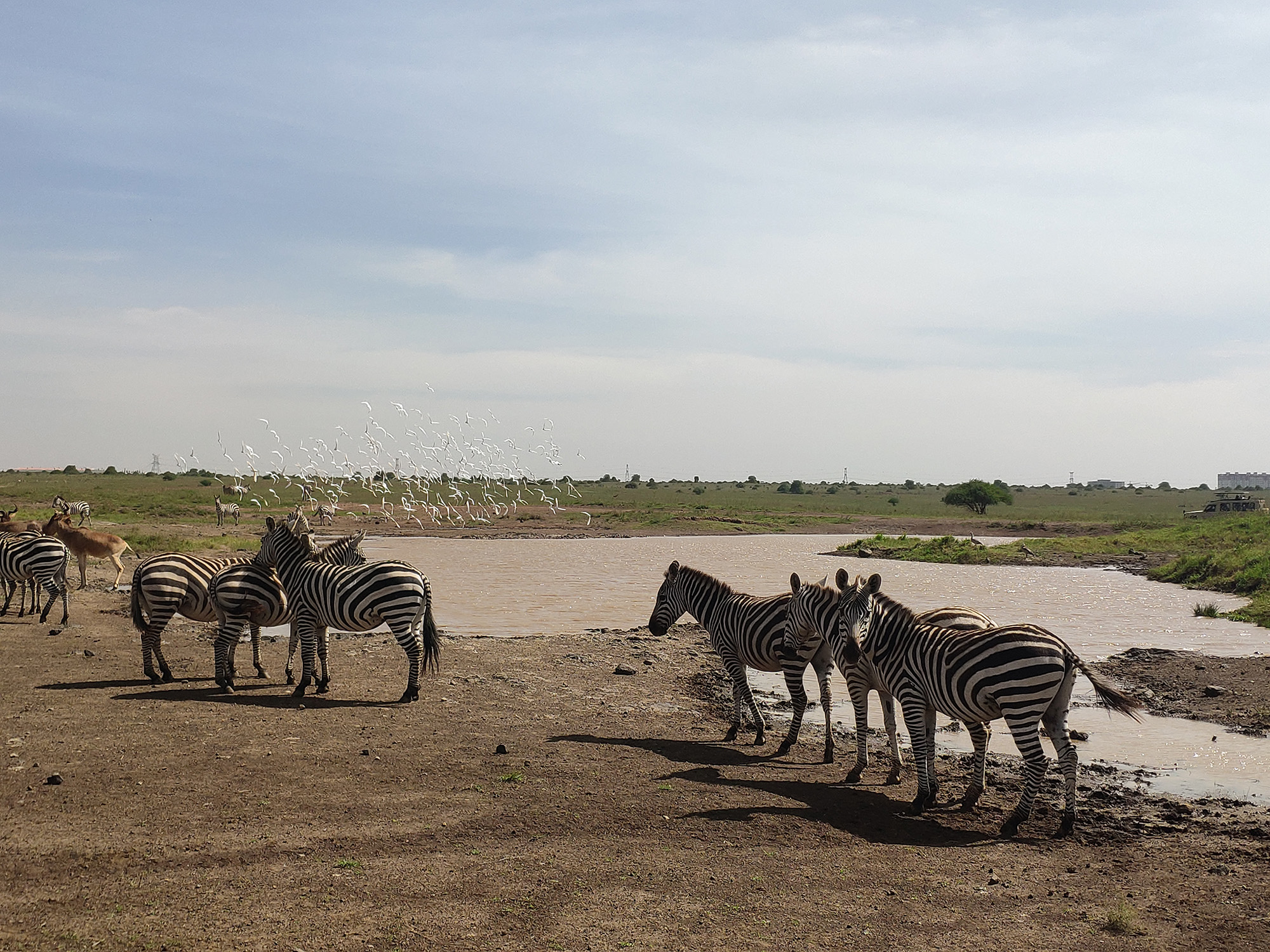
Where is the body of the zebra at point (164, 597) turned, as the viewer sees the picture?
to the viewer's right

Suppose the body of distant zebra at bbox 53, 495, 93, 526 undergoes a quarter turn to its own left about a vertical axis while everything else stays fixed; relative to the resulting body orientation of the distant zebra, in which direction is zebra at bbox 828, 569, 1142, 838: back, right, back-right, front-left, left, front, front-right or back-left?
front

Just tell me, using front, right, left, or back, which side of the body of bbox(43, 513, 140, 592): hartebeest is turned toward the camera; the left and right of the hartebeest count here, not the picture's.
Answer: left

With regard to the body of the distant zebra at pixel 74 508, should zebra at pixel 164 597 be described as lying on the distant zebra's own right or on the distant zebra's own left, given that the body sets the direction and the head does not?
on the distant zebra's own left

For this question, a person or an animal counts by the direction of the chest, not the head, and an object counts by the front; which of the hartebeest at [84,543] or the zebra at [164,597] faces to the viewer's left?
the hartebeest

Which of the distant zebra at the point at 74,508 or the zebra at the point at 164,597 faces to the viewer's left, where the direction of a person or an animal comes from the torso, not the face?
the distant zebra

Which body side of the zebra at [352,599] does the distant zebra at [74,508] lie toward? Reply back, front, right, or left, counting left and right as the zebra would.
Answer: right

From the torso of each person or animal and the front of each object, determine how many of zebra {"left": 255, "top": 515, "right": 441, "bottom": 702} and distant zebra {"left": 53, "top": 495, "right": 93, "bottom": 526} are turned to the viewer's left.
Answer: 2

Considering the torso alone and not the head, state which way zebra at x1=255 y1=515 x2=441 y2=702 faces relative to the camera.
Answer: to the viewer's left

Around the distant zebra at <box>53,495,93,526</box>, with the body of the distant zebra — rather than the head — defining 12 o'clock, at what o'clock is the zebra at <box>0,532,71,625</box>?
The zebra is roughly at 9 o'clock from the distant zebra.

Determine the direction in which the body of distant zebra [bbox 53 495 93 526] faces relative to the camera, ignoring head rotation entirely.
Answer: to the viewer's left
